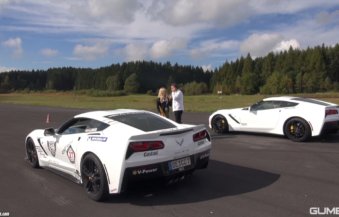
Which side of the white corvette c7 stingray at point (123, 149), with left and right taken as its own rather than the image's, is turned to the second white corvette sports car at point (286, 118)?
right

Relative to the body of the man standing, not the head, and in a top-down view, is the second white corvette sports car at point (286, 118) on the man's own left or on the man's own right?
on the man's own left

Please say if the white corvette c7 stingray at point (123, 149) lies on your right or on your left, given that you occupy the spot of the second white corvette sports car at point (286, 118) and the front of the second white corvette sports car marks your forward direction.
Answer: on your left

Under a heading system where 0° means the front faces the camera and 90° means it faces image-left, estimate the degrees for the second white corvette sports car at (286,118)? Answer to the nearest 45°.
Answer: approximately 135°

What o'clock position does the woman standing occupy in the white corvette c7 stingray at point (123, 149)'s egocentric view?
The woman standing is roughly at 2 o'clock from the white corvette c7 stingray.

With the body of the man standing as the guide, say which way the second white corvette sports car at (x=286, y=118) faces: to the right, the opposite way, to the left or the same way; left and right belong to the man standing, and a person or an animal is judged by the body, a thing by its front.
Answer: to the right

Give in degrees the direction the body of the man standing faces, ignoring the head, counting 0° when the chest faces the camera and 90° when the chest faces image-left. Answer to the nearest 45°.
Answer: approximately 45°

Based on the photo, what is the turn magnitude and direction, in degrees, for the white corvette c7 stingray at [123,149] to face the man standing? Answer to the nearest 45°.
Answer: approximately 45° to its right

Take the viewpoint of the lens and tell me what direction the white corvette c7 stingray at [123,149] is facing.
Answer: facing away from the viewer and to the left of the viewer

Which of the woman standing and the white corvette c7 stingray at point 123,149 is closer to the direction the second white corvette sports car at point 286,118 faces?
the woman standing
